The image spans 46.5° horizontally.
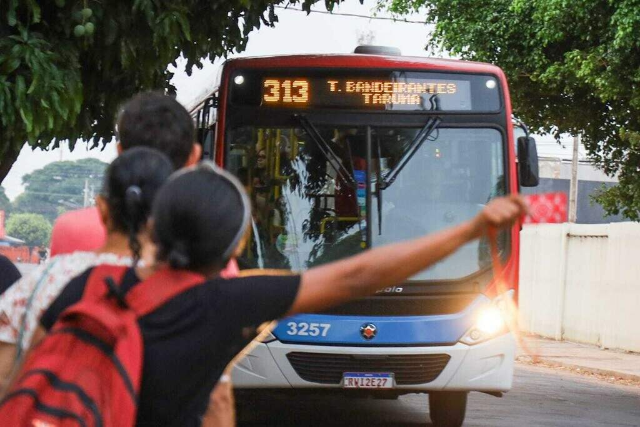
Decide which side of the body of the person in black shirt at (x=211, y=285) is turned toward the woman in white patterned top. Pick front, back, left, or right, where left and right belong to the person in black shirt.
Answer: left

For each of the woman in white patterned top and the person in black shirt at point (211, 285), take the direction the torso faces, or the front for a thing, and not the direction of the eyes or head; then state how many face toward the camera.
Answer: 0

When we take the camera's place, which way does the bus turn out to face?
facing the viewer

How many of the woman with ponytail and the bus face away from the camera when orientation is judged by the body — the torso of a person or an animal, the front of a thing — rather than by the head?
1

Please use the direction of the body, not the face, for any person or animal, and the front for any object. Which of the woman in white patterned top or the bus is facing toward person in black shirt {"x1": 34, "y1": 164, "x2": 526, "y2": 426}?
the bus

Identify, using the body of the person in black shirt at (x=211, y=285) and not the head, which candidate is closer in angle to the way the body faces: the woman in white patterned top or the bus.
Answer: the bus

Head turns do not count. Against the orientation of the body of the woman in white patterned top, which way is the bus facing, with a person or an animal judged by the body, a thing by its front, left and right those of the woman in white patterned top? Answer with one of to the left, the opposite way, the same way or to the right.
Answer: the opposite way

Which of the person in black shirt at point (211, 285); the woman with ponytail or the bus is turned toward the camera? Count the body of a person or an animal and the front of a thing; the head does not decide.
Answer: the bus

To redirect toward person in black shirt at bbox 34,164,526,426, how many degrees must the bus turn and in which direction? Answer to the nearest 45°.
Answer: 0° — it already faces them

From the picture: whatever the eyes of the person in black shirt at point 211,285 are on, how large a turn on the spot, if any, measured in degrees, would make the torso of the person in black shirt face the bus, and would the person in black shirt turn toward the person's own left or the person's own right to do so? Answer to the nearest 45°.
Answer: approximately 45° to the person's own left

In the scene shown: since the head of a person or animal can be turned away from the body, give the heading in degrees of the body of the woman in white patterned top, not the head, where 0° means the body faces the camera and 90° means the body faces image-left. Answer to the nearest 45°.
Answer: approximately 180°

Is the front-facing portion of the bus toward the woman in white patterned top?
yes

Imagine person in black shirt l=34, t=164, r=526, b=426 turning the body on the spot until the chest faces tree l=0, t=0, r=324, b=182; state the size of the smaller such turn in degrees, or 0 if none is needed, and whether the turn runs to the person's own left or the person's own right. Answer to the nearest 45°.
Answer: approximately 45° to the person's own left

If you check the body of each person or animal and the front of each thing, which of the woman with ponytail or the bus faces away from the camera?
the woman with ponytail

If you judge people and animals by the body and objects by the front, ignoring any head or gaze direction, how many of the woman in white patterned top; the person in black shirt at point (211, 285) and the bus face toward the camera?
1
